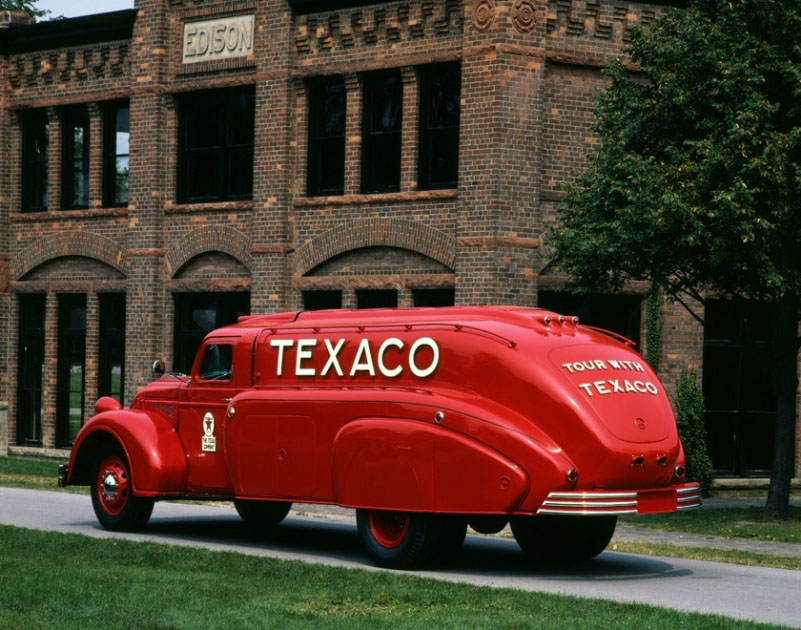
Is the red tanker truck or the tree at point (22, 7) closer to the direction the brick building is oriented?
the red tanker truck

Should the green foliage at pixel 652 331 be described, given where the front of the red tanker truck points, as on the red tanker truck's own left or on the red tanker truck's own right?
on the red tanker truck's own right

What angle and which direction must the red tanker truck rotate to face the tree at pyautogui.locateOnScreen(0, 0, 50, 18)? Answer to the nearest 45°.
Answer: approximately 45° to its right

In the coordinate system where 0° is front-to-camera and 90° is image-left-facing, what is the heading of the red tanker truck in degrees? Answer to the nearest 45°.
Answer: approximately 135°

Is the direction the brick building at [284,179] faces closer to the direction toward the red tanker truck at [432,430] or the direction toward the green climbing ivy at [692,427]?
the red tanker truck

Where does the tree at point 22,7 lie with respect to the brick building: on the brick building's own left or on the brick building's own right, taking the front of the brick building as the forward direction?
on the brick building's own right

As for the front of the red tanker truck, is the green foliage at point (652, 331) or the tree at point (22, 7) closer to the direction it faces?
the tree

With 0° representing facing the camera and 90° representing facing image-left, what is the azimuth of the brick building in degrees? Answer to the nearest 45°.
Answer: approximately 45°

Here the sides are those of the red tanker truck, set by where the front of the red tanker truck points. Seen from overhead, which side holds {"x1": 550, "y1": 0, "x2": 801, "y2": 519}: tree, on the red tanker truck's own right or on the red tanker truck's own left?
on the red tanker truck's own right

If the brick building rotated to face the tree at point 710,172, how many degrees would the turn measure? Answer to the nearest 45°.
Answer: approximately 90° to its left

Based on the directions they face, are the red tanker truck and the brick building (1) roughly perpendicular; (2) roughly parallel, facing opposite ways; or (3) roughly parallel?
roughly perpendicular

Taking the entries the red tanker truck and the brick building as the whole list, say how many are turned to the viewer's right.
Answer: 0
